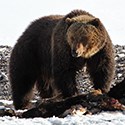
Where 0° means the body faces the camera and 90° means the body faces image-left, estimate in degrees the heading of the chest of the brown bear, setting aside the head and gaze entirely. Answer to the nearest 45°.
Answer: approximately 315°
